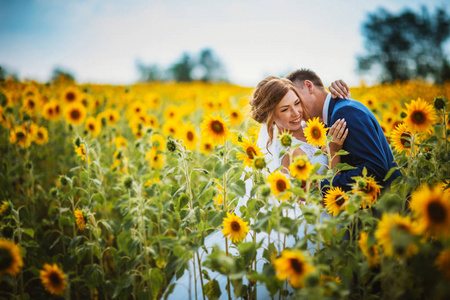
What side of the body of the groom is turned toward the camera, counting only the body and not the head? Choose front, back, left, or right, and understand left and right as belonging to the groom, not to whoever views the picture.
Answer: left

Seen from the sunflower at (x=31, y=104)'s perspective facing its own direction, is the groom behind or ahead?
ahead

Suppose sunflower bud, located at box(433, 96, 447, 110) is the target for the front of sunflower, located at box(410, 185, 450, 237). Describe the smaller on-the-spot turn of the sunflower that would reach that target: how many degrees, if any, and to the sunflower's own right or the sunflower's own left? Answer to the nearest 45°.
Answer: approximately 180°

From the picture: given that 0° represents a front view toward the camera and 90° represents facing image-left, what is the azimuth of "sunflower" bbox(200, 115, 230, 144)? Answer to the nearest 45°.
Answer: approximately 0°

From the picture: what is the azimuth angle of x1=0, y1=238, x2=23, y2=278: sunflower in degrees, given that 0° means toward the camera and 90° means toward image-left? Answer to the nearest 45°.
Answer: approximately 0°
